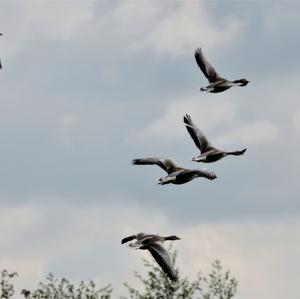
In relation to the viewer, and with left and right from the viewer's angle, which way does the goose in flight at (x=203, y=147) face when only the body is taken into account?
facing to the right of the viewer

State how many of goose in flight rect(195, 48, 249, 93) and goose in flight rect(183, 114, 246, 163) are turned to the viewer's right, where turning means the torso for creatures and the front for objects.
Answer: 2

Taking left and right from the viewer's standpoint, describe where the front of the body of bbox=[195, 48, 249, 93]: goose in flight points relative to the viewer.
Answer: facing to the right of the viewer
